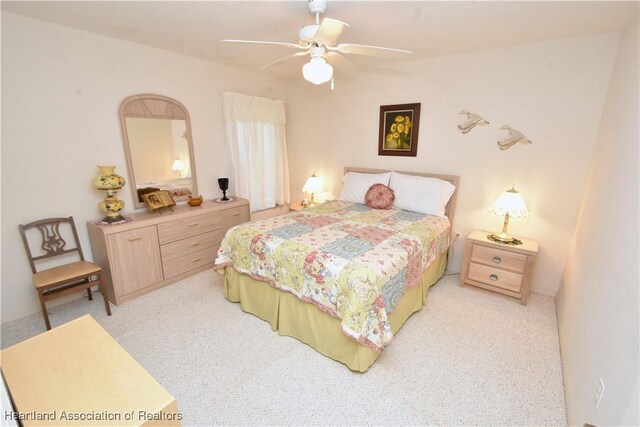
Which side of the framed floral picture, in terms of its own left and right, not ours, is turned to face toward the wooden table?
front

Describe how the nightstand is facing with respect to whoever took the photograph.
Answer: facing the viewer

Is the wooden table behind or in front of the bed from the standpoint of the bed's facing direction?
in front

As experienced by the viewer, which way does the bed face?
facing the viewer and to the left of the viewer

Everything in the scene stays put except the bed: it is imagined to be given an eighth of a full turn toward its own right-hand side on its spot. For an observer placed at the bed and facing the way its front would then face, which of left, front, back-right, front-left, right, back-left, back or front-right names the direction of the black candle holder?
front-right

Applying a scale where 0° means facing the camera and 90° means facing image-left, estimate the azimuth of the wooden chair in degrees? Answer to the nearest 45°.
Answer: approximately 0°

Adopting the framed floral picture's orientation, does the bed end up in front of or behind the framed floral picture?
in front

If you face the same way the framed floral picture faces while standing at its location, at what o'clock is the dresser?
The dresser is roughly at 2 o'clock from the framed floral picture.

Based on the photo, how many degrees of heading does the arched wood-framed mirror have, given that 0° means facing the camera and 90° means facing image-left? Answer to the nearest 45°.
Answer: approximately 315°

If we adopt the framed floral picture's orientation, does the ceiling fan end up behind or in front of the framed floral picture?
in front

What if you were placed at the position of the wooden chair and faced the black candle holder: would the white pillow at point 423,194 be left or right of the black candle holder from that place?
right

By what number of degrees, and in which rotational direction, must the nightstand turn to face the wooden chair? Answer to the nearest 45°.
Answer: approximately 45° to its right

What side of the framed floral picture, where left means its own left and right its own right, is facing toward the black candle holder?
right

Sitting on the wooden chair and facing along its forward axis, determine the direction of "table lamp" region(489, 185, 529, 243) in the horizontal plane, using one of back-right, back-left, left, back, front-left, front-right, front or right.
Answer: front-left

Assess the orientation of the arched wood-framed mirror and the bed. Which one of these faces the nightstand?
the arched wood-framed mirror

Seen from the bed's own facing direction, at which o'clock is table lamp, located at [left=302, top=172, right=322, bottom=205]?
The table lamp is roughly at 4 o'clock from the bed.

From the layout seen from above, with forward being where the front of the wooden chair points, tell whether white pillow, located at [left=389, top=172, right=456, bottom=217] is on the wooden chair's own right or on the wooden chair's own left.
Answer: on the wooden chair's own left

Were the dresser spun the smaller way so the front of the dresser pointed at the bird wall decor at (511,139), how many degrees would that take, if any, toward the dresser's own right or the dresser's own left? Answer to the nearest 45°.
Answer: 0° — it already faces it
